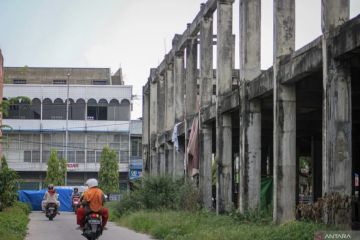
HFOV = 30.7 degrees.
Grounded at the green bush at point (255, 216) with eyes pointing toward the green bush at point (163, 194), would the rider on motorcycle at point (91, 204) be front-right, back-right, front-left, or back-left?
back-left

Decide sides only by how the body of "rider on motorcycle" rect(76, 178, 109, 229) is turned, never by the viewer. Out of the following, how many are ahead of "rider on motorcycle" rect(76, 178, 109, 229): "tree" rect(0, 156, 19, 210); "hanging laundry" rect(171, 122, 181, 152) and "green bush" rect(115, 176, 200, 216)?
3

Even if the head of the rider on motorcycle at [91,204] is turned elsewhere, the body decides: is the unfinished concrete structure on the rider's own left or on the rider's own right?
on the rider's own right

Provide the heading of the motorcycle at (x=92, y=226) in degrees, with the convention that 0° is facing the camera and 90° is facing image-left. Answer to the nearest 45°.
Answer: approximately 180°

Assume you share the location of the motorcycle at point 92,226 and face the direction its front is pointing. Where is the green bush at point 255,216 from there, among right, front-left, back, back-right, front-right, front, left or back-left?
front-right

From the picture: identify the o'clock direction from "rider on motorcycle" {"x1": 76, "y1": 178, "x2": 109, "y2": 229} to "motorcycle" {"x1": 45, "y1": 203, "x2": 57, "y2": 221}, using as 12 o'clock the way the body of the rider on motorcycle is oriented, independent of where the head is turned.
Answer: The motorcycle is roughly at 12 o'clock from the rider on motorcycle.

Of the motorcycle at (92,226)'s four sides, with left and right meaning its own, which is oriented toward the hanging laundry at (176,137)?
front

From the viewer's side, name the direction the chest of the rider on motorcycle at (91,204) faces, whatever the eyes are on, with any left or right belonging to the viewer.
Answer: facing away from the viewer

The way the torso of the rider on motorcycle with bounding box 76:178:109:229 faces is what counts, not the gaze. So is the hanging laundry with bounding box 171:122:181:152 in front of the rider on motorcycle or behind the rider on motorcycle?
in front
